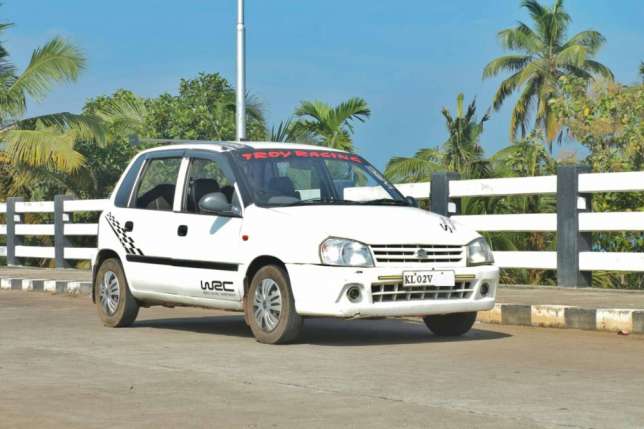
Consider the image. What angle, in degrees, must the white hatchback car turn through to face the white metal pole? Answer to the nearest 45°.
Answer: approximately 135° to its left

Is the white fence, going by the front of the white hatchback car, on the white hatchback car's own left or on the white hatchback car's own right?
on the white hatchback car's own left

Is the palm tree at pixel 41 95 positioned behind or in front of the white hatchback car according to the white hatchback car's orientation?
behind

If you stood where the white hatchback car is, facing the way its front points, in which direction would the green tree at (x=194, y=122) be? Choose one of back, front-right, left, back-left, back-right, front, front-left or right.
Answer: back-left

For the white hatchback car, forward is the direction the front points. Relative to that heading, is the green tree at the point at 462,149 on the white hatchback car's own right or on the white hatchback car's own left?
on the white hatchback car's own left

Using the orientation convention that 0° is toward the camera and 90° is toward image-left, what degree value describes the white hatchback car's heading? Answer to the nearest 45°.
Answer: approximately 315°
